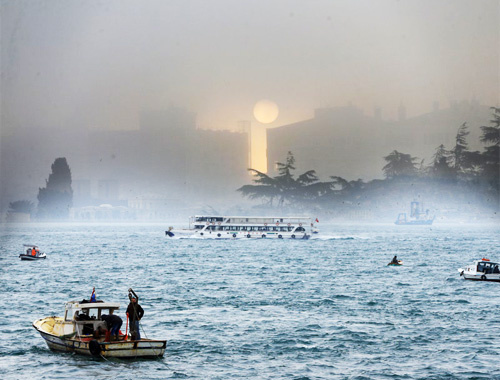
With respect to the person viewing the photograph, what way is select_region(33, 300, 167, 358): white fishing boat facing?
facing away from the viewer and to the left of the viewer
